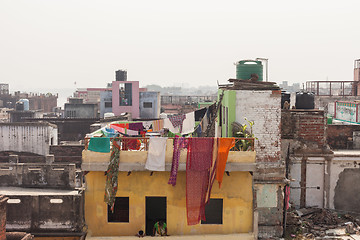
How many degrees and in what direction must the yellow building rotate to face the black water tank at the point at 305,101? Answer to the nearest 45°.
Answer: approximately 135° to its left

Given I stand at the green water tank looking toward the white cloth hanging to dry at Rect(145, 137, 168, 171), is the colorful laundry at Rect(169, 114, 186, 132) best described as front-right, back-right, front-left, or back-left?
front-right

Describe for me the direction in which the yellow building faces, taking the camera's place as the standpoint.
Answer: facing the viewer

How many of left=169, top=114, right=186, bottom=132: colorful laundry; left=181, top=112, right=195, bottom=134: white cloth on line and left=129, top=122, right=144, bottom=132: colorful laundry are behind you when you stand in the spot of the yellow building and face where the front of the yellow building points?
3

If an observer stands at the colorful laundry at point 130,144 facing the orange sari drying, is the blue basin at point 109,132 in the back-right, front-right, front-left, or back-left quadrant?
back-left
